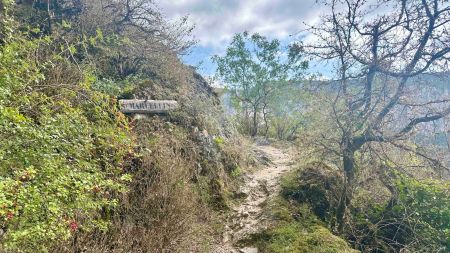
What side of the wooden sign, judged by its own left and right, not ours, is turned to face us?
front

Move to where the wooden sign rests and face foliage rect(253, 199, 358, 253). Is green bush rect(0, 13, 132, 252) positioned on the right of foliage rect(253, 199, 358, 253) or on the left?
right

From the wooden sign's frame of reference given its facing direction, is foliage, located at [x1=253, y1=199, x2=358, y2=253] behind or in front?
in front

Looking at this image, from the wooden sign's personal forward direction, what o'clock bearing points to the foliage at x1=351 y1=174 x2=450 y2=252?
The foliage is roughly at 10 o'clock from the wooden sign.

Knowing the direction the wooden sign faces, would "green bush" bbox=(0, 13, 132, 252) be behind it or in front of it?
in front

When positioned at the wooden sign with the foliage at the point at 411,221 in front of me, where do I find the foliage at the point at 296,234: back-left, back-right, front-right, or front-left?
front-right

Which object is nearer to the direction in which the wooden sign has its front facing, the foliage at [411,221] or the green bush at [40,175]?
the green bush
